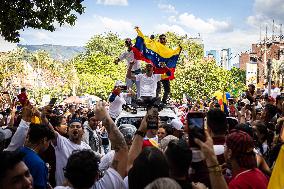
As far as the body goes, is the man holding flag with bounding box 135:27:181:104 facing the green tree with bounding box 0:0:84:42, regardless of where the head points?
no

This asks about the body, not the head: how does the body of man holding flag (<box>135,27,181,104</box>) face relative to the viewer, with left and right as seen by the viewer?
facing the viewer
